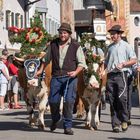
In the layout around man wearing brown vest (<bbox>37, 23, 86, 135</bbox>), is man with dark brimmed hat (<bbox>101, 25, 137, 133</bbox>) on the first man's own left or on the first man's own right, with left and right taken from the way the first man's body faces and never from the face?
on the first man's own left

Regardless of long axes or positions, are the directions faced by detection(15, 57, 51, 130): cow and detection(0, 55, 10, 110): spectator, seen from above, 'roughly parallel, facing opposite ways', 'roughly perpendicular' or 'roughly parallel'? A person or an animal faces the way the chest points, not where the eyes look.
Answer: roughly perpendicular

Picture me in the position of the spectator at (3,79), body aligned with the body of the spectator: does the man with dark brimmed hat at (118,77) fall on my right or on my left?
on my right

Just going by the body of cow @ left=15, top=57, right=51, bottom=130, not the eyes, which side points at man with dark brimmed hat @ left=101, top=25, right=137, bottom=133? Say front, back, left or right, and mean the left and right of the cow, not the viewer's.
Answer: left

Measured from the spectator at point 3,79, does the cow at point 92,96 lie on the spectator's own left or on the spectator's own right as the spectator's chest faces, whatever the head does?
on the spectator's own right

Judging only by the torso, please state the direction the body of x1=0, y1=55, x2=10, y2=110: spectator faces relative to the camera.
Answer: to the viewer's right

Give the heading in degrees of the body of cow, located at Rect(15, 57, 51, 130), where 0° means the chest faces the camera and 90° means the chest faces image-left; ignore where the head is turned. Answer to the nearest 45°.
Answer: approximately 0°

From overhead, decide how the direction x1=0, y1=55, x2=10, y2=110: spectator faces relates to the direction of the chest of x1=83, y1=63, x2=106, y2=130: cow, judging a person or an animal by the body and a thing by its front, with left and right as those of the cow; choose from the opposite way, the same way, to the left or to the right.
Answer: to the left
